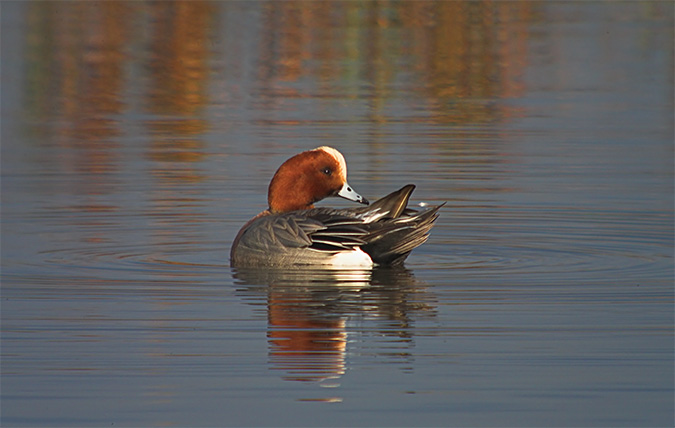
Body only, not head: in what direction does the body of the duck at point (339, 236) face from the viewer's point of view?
to the viewer's left
